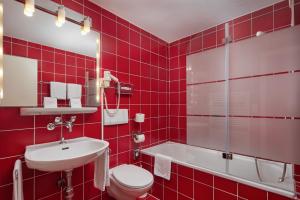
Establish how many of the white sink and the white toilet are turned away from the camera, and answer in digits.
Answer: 0

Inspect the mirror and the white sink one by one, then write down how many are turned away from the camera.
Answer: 0

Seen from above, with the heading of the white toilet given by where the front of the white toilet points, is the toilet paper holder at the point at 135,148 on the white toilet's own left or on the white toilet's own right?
on the white toilet's own left

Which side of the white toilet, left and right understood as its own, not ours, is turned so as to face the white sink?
right

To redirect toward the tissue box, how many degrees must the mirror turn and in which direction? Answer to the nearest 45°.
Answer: approximately 45° to its left

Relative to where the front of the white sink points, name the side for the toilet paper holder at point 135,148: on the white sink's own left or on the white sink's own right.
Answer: on the white sink's own left

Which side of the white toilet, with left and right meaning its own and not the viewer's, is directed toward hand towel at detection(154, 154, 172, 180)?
left

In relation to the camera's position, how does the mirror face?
facing the viewer and to the right of the viewer
